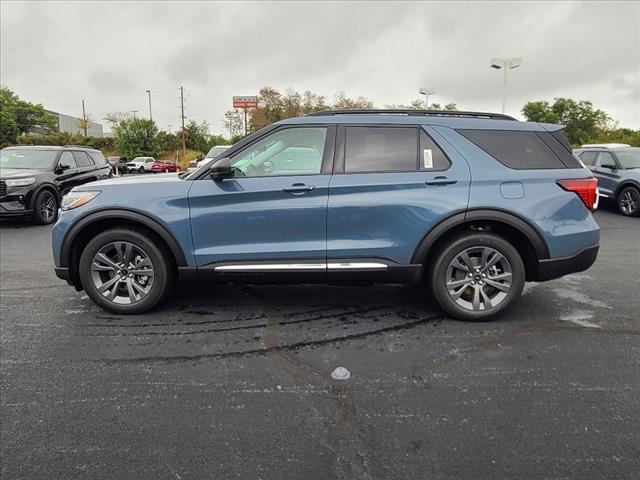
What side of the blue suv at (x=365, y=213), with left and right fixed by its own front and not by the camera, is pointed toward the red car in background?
right

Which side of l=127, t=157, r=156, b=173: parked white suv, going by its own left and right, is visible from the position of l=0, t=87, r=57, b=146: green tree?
front

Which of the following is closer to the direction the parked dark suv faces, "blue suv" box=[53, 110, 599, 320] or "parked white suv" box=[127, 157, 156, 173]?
the blue suv

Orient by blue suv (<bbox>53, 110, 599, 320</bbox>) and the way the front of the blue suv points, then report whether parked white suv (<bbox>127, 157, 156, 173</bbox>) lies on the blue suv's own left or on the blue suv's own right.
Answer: on the blue suv's own right

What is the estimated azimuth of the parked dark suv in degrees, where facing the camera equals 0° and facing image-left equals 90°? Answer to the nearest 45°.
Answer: approximately 45°

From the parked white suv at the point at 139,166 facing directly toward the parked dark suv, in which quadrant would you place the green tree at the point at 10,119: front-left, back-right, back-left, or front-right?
back-right

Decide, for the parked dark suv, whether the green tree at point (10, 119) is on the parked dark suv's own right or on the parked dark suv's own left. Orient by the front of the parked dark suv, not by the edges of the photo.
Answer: on the parked dark suv's own right

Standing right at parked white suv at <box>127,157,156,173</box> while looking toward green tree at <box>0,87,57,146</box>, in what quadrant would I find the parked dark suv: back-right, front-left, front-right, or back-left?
back-left

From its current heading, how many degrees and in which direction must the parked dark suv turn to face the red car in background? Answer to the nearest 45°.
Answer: approximately 135° to its right

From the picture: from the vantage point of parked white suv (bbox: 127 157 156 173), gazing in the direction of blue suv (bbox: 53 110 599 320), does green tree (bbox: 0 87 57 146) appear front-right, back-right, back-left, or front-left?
back-right

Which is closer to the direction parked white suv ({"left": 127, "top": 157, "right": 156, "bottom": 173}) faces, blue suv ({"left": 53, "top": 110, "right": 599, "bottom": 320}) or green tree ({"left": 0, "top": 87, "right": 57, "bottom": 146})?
the blue suv

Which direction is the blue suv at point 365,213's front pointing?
to the viewer's left
